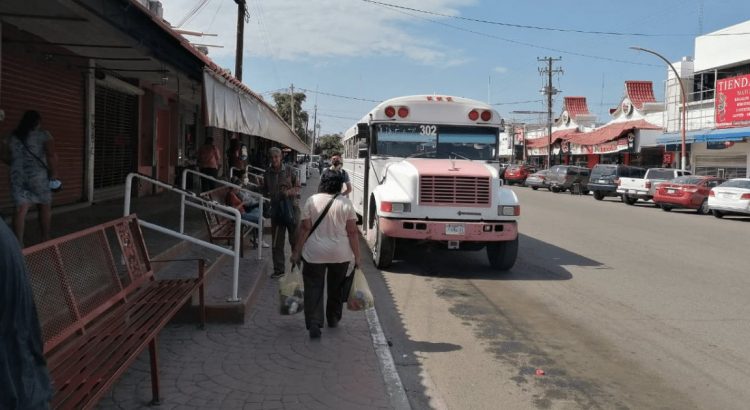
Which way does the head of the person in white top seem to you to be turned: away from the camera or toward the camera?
away from the camera

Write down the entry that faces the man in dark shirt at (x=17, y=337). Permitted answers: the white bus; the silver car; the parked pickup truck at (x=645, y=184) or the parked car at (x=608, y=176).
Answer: the white bus

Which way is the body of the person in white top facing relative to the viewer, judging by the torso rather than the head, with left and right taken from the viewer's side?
facing away from the viewer

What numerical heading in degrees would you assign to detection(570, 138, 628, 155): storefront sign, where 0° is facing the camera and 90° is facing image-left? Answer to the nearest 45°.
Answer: approximately 45°
